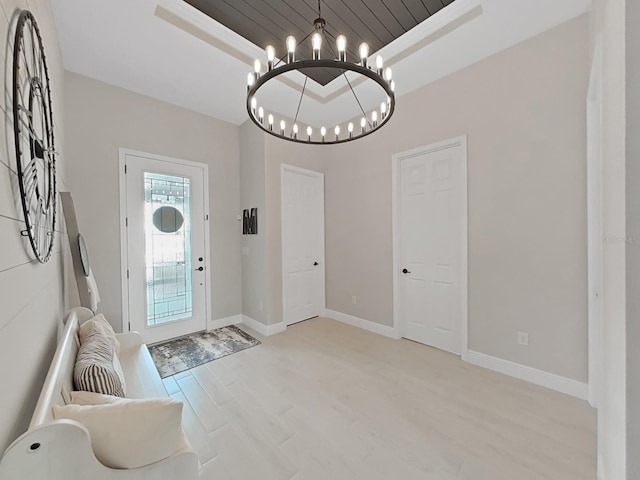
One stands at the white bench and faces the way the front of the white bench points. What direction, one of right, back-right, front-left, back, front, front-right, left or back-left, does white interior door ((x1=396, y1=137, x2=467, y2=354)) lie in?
front

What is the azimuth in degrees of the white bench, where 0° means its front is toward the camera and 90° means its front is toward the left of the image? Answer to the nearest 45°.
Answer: approximately 270°

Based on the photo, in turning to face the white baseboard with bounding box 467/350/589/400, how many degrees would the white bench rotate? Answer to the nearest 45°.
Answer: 0° — it already faces it

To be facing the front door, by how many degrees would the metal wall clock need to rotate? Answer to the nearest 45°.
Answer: approximately 45° to its left

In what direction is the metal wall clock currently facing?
to the viewer's right

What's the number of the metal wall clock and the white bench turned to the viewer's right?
2
